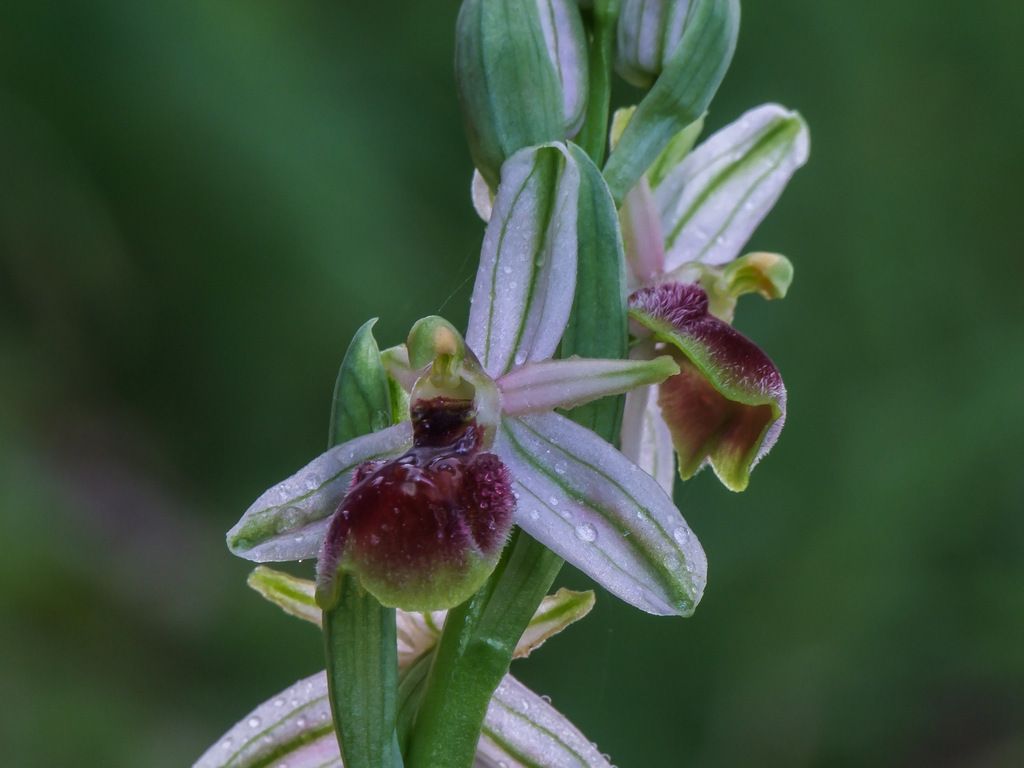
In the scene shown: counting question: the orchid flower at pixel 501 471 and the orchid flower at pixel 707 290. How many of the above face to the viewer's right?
1

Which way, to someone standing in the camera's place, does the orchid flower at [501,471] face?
facing the viewer and to the left of the viewer

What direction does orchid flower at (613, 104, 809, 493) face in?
to the viewer's right

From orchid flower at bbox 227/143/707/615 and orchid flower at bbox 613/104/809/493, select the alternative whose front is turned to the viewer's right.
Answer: orchid flower at bbox 613/104/809/493
